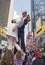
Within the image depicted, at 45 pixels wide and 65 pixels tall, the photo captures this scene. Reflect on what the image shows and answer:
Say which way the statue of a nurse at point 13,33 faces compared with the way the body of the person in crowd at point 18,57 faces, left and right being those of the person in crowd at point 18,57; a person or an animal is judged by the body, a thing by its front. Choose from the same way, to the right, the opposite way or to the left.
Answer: to the right

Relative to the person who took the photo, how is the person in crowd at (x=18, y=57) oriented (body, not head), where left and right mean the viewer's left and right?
facing away from the viewer

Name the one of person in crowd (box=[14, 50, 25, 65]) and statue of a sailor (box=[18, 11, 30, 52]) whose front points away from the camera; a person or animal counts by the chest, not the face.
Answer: person in crowd (box=[14, 50, 25, 65])

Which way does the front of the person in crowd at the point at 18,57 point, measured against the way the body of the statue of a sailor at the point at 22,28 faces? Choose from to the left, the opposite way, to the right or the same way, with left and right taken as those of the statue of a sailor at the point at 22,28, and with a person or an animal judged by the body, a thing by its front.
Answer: to the right

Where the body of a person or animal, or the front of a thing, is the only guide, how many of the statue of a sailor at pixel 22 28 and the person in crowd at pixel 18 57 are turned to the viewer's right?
0

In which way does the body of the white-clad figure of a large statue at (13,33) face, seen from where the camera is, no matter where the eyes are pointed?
to the viewer's right
